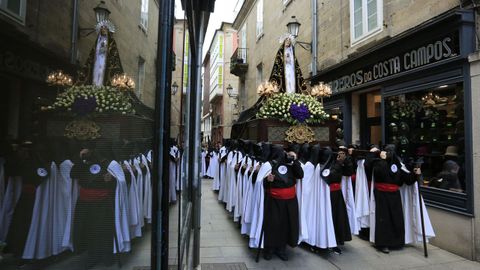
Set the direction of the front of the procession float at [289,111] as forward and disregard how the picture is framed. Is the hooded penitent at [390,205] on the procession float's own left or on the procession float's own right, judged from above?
on the procession float's own left

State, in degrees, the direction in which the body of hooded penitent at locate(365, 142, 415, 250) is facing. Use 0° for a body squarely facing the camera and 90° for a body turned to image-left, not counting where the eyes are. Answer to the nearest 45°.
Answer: approximately 0°

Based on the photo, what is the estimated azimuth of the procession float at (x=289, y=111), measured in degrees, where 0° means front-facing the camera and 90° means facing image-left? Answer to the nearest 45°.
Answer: approximately 0°

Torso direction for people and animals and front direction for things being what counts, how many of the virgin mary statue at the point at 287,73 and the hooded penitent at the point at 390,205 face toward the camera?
2
